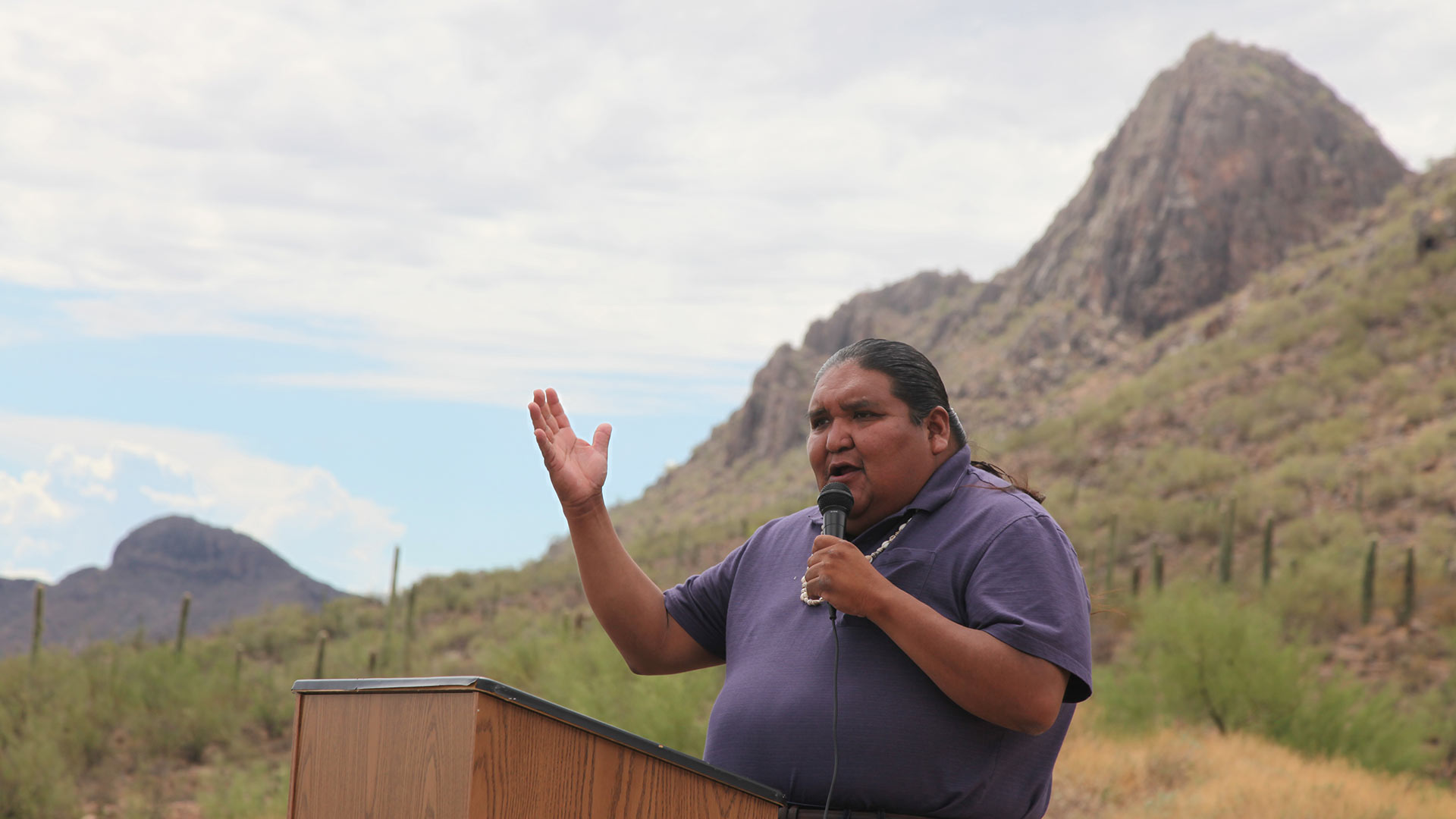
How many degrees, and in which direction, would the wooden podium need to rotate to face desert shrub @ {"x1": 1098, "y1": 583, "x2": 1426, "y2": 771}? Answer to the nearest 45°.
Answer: approximately 180°

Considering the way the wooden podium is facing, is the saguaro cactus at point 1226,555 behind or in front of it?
behind

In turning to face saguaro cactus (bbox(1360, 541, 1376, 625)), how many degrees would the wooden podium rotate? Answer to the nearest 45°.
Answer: approximately 180°

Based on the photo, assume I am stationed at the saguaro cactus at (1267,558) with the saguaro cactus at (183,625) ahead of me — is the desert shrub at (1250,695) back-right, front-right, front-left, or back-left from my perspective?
front-left

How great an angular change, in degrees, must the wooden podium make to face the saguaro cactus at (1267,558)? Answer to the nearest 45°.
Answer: approximately 180°

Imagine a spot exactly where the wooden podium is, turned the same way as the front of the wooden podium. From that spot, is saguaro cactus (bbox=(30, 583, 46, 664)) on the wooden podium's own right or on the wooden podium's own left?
on the wooden podium's own right

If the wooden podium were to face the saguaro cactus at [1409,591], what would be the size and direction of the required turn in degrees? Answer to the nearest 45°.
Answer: approximately 180°

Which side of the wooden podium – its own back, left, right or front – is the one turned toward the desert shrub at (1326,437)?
back
